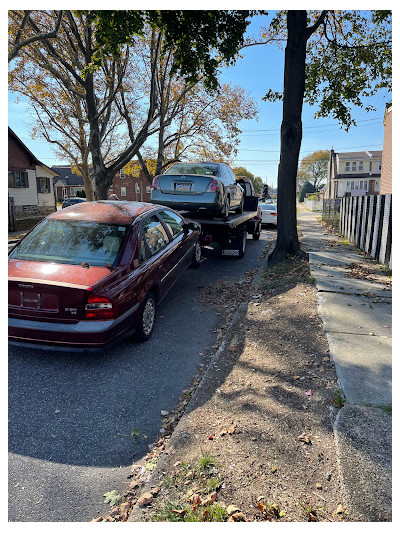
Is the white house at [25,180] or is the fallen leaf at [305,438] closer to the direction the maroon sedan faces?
the white house

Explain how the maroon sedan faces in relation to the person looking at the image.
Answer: facing away from the viewer and to the right of the viewer

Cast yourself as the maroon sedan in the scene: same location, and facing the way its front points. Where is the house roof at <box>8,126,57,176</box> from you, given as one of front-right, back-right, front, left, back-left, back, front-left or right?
front-left

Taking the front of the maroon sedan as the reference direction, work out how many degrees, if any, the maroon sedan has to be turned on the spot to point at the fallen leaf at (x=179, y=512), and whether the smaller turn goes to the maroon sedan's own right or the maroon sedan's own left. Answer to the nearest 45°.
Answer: approximately 135° to the maroon sedan's own right

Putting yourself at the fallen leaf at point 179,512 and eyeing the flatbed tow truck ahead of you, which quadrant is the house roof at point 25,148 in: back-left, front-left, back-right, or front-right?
front-left

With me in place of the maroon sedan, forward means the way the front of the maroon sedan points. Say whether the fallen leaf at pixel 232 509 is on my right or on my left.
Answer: on my right

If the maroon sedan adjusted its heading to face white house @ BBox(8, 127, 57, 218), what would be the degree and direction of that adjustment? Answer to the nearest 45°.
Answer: approximately 45° to its left

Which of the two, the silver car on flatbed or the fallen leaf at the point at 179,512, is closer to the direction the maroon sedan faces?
the silver car on flatbed

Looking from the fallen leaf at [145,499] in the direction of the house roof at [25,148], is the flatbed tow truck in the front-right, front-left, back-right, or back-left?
front-right

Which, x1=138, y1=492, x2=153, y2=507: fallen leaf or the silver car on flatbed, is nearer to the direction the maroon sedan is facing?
the silver car on flatbed

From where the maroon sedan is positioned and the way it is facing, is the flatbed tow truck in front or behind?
in front
